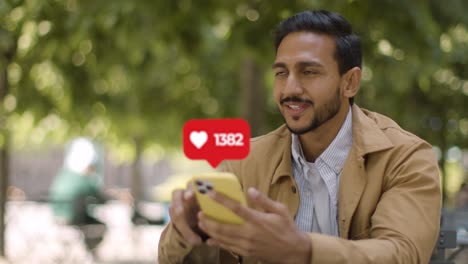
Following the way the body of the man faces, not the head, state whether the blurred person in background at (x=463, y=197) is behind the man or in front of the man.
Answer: behind

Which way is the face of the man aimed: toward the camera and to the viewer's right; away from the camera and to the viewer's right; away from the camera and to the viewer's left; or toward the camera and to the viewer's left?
toward the camera and to the viewer's left

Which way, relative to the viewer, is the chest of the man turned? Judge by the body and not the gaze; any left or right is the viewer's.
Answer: facing the viewer and to the left of the viewer

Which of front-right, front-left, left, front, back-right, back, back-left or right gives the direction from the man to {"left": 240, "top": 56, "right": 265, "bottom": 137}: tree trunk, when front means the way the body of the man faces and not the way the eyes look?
back-right

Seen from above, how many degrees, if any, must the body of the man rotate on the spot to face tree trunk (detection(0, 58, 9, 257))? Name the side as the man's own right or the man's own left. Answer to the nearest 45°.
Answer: approximately 90° to the man's own right
